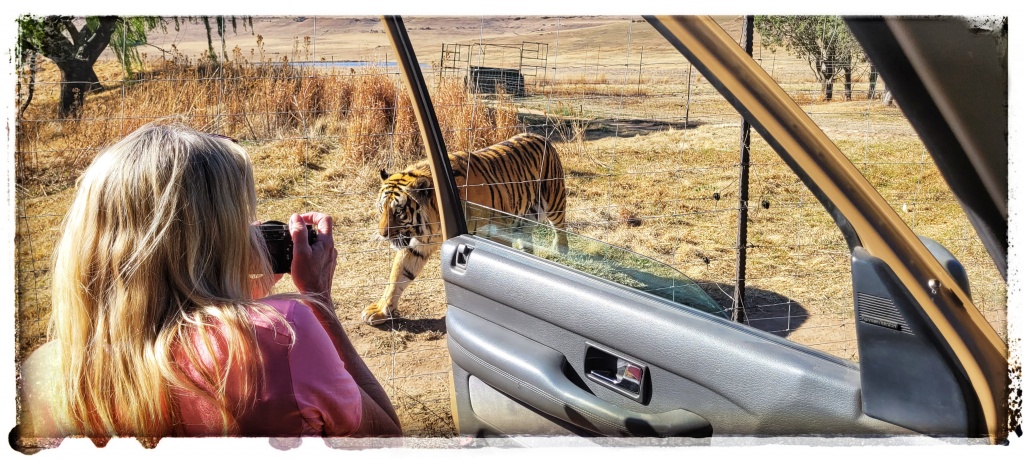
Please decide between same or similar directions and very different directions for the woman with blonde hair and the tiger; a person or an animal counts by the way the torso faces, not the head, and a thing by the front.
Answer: very different directions

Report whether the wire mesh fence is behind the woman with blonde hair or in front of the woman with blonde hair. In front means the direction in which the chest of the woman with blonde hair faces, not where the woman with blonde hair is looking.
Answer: in front

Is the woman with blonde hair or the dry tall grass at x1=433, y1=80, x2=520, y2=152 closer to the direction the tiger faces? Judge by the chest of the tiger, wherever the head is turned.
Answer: the woman with blonde hair

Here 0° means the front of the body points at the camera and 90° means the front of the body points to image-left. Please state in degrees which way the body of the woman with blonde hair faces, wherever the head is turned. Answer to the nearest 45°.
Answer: approximately 225°

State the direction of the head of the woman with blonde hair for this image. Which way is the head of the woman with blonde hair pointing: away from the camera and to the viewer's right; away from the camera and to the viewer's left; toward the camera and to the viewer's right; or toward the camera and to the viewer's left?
away from the camera and to the viewer's right

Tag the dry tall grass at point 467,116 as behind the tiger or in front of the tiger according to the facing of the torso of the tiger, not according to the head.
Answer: behind

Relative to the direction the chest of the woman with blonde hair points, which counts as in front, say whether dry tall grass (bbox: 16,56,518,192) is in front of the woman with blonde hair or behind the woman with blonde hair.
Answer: in front

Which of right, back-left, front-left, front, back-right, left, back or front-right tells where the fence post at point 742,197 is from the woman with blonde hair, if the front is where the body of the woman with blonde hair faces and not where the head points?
front

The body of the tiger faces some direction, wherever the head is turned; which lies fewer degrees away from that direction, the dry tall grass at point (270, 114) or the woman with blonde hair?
the woman with blonde hair
